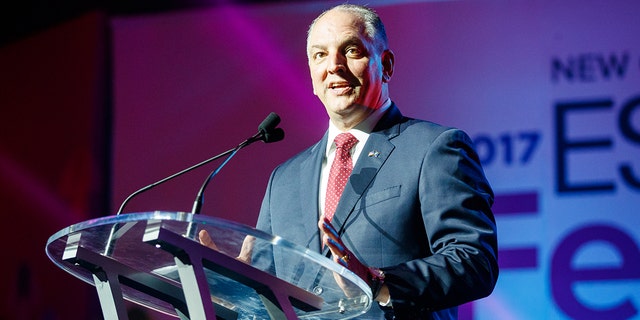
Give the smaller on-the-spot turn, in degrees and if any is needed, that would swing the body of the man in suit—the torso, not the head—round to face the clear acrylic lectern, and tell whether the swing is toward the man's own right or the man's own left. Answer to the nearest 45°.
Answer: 0° — they already face it

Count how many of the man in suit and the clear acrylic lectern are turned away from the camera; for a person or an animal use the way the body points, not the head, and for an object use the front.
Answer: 0

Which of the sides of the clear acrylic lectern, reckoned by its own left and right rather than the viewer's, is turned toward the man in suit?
back

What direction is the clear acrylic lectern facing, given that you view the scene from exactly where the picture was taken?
facing the viewer and to the left of the viewer
